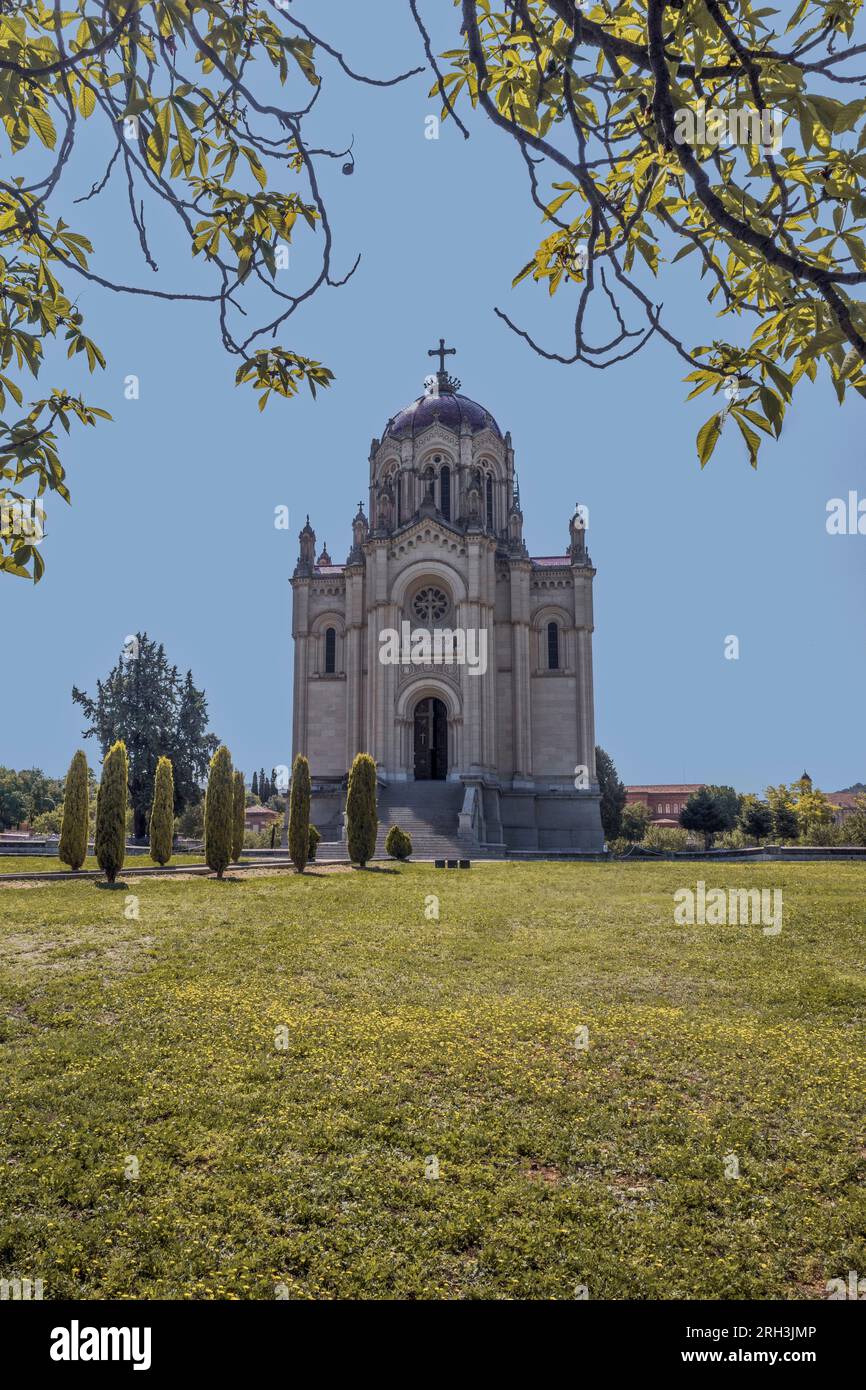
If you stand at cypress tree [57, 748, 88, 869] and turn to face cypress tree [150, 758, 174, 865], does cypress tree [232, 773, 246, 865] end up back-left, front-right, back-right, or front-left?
front-left

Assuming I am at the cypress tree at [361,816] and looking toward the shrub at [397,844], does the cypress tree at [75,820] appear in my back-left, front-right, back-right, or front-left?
back-left

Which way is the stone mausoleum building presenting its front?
toward the camera

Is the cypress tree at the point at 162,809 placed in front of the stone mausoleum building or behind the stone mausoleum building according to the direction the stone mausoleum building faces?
in front

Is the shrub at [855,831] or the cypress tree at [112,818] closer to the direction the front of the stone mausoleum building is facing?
the cypress tree

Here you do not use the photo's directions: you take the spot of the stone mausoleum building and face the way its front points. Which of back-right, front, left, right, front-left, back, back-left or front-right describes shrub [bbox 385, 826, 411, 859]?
front

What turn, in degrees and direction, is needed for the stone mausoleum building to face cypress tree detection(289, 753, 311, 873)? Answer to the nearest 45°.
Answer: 0° — it already faces it

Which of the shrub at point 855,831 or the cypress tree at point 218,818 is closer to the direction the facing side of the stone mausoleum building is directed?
the cypress tree

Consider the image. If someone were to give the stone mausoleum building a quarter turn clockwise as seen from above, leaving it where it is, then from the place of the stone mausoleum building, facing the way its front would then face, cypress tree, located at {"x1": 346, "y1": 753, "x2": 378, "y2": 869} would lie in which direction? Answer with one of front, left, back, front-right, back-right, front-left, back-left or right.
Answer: left
